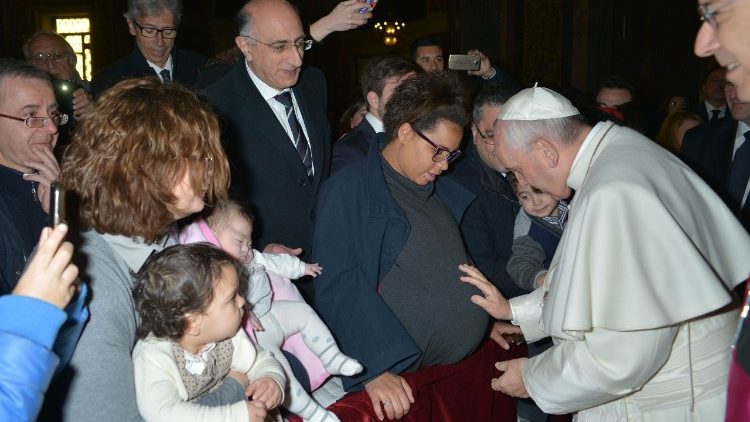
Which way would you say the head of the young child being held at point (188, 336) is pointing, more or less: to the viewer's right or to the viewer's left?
to the viewer's right

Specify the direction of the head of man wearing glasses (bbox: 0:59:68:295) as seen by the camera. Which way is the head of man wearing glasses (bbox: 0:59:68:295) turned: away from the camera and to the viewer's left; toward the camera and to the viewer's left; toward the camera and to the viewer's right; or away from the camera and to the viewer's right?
toward the camera and to the viewer's right

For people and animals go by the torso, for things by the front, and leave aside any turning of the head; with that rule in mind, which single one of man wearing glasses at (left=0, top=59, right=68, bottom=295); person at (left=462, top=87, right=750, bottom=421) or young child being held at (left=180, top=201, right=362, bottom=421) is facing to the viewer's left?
the person

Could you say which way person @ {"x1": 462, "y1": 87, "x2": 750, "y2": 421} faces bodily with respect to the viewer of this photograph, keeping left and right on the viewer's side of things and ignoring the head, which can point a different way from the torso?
facing to the left of the viewer

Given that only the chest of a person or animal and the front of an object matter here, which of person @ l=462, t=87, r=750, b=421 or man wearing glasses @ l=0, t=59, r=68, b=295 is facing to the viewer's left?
the person

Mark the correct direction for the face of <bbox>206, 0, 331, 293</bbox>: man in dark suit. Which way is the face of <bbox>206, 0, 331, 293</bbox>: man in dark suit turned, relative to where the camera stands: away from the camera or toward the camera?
toward the camera

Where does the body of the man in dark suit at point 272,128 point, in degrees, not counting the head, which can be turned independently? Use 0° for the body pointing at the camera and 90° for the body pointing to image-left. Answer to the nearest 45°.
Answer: approximately 315°

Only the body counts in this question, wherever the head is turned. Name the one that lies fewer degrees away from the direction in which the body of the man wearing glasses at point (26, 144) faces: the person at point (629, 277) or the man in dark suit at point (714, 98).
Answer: the person

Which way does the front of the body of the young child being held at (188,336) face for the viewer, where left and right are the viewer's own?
facing the viewer and to the right of the viewer

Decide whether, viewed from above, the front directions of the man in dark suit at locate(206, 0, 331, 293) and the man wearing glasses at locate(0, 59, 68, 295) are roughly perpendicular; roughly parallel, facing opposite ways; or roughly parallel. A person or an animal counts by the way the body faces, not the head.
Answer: roughly parallel
